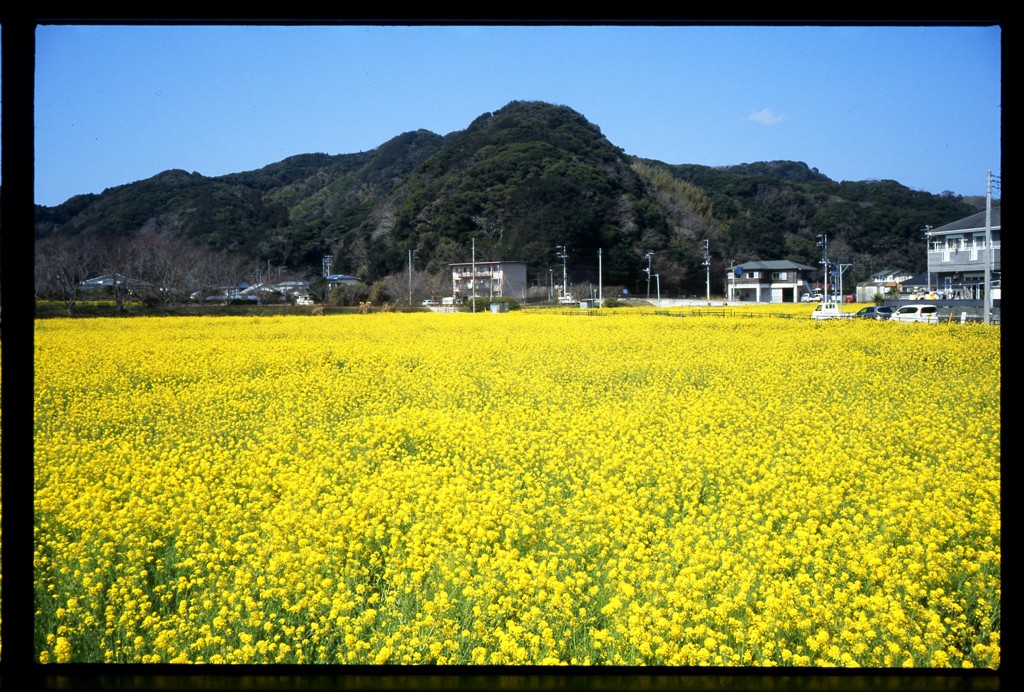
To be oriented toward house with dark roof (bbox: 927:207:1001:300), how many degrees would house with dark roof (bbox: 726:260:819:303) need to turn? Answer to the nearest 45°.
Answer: approximately 45° to its left
